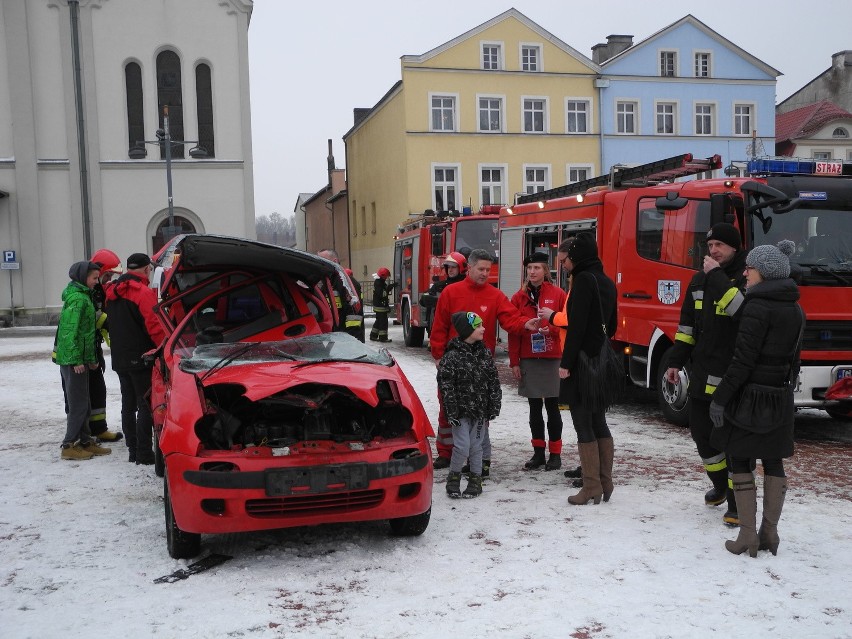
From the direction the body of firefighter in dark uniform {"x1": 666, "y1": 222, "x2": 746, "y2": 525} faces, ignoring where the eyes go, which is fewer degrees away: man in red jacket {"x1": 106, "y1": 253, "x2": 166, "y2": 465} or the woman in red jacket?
the man in red jacket

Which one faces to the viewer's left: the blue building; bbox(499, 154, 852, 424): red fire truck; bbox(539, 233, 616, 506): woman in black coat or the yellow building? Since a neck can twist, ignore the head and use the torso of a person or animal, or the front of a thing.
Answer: the woman in black coat

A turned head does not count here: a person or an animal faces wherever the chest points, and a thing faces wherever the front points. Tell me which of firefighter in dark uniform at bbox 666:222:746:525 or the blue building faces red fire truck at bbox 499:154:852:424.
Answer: the blue building

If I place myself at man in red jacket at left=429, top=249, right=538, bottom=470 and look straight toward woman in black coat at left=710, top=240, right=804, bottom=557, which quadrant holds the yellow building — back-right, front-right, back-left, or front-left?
back-left

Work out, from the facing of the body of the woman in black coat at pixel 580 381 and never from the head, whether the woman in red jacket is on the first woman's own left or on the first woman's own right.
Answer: on the first woman's own right

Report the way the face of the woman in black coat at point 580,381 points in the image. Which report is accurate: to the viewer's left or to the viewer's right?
to the viewer's left

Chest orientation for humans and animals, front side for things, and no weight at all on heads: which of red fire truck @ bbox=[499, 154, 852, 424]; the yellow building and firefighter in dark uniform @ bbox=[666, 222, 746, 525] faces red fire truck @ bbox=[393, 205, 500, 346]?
the yellow building

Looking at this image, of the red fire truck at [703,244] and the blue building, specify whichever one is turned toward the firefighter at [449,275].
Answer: the blue building

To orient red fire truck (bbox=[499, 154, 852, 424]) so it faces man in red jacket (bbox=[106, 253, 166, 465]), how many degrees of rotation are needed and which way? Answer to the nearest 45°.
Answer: approximately 90° to its right

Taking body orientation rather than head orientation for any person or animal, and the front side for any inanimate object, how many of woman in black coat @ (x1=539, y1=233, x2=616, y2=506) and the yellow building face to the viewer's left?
1

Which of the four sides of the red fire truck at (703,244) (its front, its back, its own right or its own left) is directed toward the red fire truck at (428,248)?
back

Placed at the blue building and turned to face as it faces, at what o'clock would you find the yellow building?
The yellow building is roughly at 2 o'clock from the blue building.

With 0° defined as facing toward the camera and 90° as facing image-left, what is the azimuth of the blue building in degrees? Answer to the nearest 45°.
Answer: approximately 0°

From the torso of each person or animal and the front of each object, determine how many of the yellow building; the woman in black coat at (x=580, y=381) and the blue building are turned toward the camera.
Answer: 2
